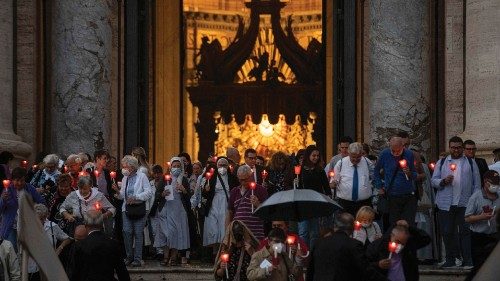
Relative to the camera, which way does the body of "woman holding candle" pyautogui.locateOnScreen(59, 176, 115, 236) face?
toward the camera

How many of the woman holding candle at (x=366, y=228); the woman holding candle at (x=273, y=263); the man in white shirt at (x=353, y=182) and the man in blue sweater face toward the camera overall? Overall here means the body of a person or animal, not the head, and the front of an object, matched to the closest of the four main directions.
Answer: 4

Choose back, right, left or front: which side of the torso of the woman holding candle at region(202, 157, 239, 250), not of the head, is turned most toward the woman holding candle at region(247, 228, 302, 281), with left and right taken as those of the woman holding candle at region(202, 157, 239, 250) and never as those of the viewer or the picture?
front

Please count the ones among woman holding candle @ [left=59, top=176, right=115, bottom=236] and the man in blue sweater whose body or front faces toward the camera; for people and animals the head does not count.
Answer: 2

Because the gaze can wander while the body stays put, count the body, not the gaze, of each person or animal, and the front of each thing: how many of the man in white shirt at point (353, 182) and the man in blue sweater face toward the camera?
2

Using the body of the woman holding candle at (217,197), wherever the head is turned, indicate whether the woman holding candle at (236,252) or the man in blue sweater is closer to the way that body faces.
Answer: the woman holding candle

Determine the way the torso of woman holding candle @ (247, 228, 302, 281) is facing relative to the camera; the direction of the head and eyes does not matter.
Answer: toward the camera

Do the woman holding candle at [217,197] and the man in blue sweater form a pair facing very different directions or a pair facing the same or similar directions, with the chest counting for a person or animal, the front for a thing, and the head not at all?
same or similar directions

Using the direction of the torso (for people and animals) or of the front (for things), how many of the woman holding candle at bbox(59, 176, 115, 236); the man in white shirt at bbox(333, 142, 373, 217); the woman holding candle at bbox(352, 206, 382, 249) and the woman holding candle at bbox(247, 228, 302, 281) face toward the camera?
4

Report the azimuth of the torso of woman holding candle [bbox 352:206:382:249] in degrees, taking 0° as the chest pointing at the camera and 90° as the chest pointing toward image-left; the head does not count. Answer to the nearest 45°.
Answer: approximately 0°
